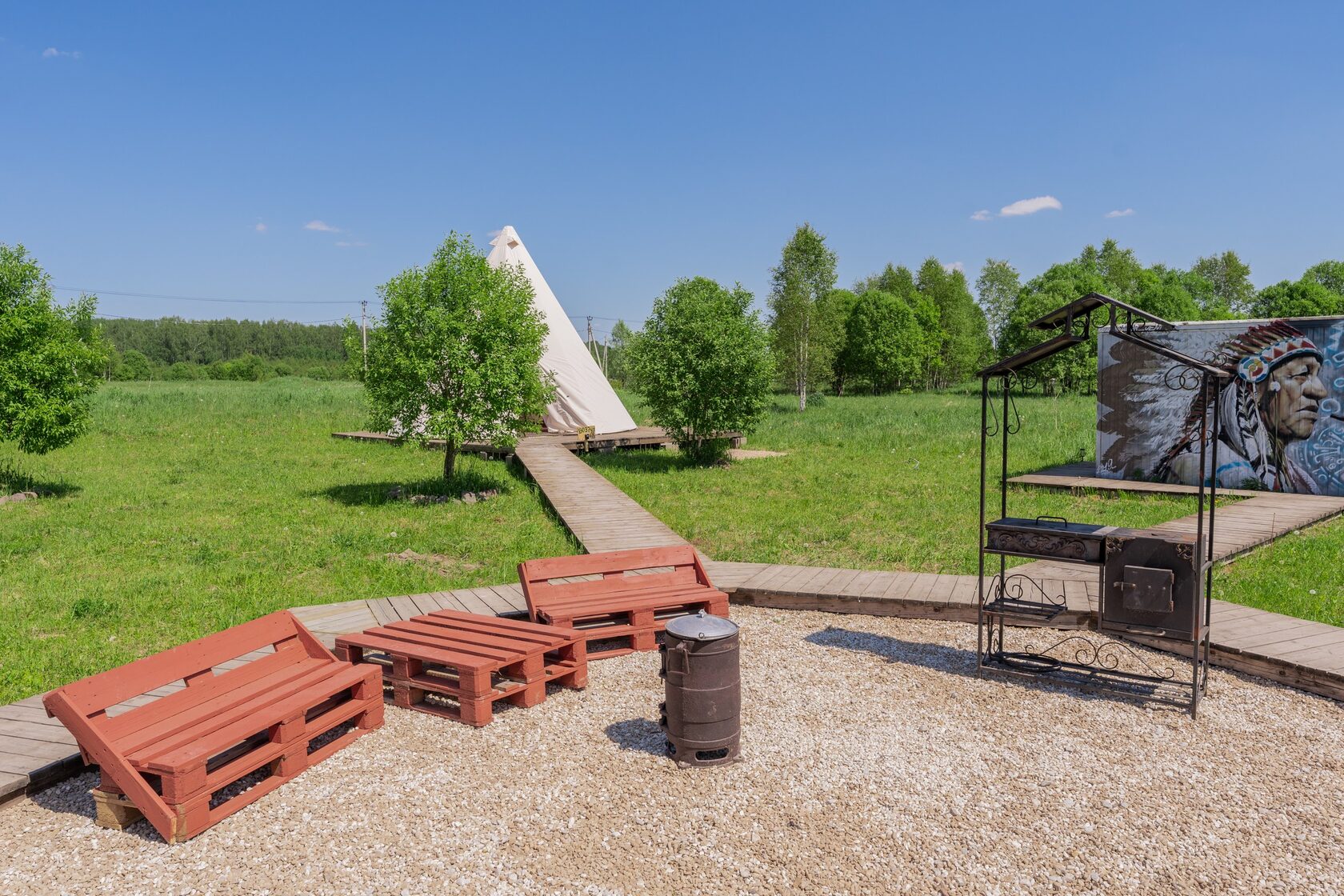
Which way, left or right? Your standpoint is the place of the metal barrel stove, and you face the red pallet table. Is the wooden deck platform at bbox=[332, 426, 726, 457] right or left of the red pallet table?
right

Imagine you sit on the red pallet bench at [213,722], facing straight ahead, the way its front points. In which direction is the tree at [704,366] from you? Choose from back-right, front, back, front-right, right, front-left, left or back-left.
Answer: left

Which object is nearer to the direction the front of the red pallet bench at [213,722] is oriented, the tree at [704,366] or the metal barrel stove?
the metal barrel stove

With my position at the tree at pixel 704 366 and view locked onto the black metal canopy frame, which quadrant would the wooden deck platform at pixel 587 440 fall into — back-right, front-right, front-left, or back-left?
back-right

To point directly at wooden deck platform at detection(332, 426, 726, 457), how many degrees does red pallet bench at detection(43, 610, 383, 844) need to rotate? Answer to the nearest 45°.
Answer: approximately 90° to its left

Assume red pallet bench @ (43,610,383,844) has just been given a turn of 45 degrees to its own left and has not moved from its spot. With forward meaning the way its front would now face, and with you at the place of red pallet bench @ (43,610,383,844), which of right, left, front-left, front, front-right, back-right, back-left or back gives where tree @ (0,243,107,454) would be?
left

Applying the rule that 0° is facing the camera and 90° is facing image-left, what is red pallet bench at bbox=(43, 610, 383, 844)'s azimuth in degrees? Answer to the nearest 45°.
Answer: approximately 315°

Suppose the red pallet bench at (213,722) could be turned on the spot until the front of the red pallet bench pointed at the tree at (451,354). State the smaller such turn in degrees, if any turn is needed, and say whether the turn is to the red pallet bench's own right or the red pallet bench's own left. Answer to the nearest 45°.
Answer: approximately 135° to the red pallet bench's own left

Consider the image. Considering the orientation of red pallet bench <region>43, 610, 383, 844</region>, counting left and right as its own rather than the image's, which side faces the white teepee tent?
left
